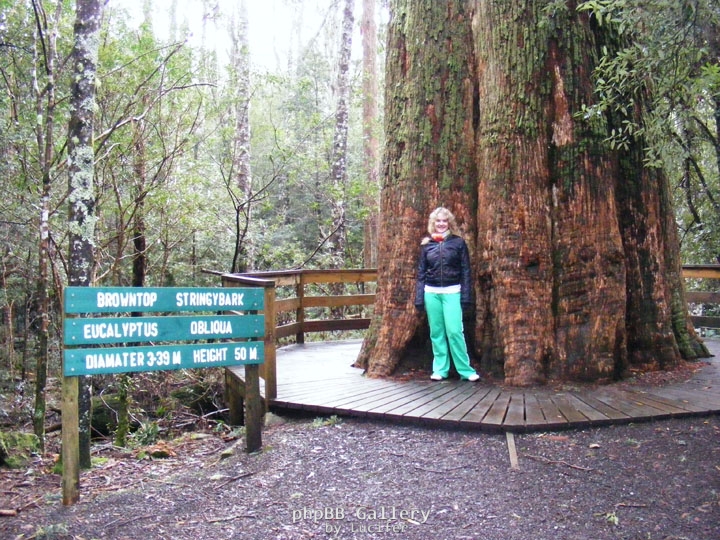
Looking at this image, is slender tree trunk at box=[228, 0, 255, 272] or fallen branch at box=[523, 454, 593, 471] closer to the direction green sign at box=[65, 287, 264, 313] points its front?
the fallen branch

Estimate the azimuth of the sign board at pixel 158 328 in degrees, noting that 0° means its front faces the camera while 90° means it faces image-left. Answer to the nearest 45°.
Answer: approximately 315°

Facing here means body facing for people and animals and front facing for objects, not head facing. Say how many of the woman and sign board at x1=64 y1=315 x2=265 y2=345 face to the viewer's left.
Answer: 0

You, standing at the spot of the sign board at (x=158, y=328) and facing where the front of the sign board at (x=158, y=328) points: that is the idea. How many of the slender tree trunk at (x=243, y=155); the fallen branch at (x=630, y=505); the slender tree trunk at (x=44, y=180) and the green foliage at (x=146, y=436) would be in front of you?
1

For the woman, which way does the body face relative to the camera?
toward the camera

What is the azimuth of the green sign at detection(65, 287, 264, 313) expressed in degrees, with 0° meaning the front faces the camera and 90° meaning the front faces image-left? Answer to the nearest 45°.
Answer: approximately 315°

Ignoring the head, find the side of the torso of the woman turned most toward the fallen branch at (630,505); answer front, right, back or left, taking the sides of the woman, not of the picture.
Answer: front

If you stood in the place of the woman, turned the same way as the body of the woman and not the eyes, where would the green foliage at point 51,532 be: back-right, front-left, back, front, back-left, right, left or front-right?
front-right

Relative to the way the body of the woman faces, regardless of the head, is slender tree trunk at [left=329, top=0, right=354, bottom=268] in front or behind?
behind
